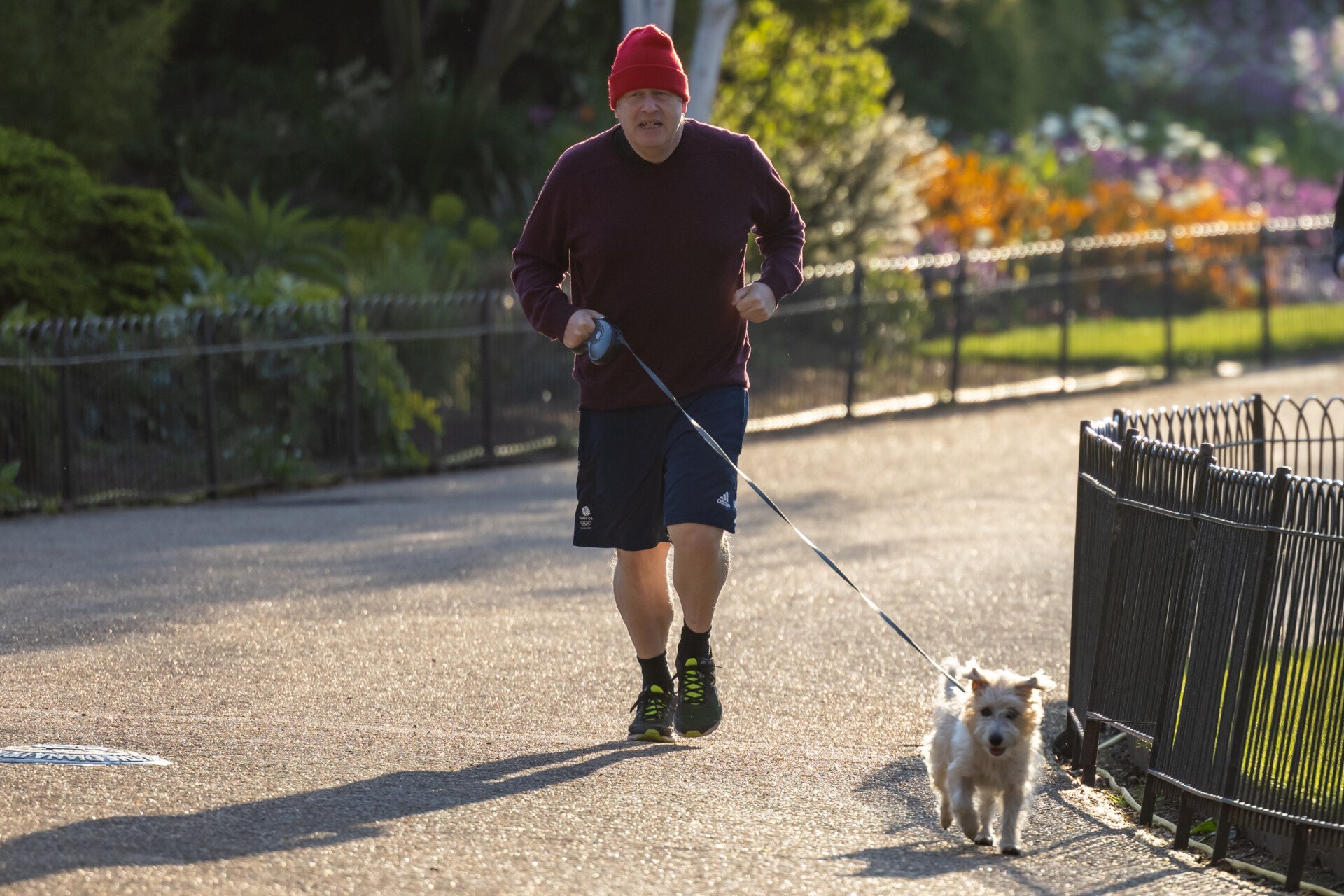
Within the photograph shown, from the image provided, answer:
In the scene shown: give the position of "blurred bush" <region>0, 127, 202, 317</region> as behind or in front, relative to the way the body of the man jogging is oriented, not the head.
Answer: behind

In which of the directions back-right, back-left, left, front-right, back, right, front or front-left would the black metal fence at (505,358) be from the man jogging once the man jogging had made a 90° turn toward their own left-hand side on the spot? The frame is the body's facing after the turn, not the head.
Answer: left

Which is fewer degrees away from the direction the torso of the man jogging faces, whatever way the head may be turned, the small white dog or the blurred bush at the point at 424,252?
the small white dog

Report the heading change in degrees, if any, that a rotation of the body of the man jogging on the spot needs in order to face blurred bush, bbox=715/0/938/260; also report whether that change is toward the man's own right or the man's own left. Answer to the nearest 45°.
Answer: approximately 180°

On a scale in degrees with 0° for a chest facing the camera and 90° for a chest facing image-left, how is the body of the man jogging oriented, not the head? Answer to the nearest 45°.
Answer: approximately 0°

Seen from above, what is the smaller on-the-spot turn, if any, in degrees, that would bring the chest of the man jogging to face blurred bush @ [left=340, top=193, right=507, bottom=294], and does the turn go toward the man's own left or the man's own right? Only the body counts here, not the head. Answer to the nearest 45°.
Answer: approximately 180°

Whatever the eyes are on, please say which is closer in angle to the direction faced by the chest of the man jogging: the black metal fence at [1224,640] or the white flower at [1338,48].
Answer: the black metal fence

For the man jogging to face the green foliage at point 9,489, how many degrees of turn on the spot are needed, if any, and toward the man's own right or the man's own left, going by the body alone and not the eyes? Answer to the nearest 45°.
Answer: approximately 135° to the man's own right

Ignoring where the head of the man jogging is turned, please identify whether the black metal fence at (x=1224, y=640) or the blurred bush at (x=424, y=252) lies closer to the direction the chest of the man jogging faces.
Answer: the black metal fence
